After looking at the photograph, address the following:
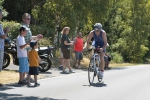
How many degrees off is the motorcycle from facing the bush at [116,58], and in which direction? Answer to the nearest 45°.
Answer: approximately 135° to its right

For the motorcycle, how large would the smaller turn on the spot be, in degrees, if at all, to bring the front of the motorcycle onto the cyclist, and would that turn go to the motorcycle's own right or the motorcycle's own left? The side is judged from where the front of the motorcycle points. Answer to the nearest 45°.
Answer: approximately 135° to the motorcycle's own left

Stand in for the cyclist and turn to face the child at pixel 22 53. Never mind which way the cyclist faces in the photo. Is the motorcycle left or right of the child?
right

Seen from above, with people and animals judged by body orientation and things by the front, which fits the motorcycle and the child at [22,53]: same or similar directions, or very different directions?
very different directions

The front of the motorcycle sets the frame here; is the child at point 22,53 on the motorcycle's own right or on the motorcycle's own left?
on the motorcycle's own left

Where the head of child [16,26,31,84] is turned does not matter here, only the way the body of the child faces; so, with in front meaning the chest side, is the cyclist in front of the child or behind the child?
in front

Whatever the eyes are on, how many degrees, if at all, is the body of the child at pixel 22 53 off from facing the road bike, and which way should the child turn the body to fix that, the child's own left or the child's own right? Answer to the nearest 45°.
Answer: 0° — they already face it

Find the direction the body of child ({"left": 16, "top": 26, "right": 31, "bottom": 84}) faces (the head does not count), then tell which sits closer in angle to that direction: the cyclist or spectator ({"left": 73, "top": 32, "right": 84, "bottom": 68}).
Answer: the cyclist

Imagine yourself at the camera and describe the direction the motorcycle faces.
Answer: facing to the left of the viewer

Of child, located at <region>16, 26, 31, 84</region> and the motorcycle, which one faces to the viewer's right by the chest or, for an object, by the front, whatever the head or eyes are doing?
the child

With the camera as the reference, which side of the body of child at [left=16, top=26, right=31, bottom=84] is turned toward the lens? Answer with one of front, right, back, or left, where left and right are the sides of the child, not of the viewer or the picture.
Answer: right

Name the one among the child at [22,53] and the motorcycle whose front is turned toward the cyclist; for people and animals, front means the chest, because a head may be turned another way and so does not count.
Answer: the child

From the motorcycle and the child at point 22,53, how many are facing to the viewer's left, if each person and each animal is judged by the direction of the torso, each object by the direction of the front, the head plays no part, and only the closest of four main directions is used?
1
